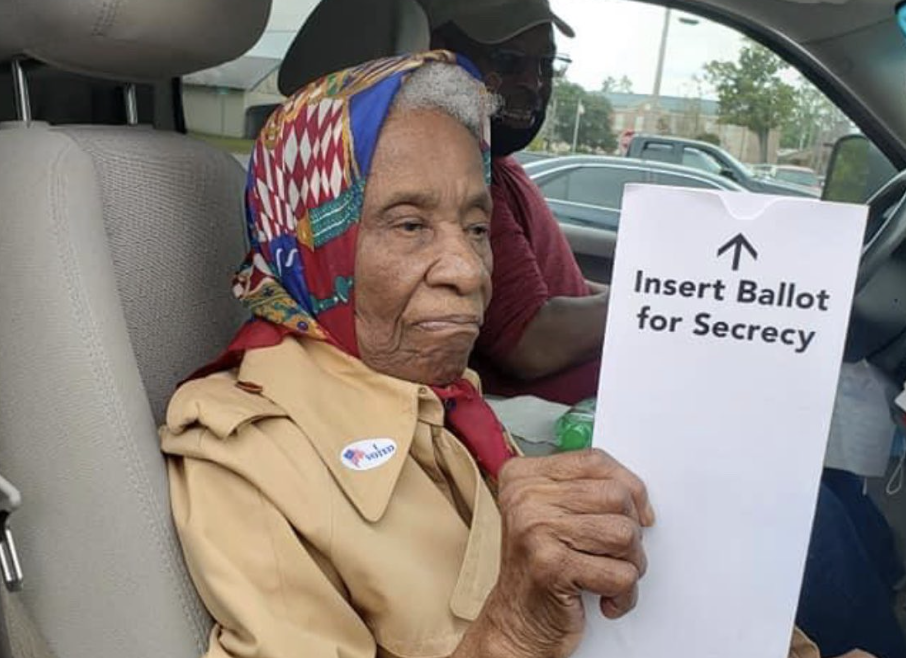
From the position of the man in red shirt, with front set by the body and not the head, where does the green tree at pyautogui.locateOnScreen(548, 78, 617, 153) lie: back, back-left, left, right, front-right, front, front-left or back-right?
back-left

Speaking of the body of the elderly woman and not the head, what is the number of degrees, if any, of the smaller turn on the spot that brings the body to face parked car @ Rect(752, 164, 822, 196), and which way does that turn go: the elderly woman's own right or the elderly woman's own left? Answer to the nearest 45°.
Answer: approximately 90° to the elderly woman's own left

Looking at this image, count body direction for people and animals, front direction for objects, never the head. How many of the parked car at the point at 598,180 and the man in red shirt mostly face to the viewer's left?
0

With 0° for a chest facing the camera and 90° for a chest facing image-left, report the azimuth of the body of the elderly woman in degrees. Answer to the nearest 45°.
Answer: approximately 315°

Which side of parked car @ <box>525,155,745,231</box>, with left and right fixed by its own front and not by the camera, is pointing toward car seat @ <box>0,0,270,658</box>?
right

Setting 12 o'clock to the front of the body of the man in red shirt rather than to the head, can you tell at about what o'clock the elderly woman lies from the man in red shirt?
The elderly woman is roughly at 2 o'clock from the man in red shirt.

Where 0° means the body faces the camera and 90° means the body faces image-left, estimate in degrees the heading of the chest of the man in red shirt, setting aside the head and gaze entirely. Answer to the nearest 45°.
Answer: approximately 315°

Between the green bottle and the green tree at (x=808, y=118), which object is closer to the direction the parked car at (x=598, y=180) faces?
the green tree
